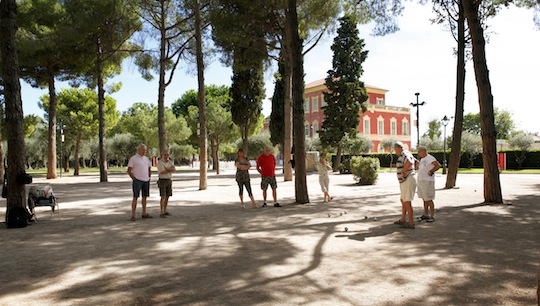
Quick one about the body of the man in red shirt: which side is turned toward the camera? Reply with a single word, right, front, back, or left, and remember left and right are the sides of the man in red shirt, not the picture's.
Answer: front

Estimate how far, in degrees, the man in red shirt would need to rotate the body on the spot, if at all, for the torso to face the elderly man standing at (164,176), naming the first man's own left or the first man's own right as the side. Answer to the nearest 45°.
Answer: approximately 45° to the first man's own right

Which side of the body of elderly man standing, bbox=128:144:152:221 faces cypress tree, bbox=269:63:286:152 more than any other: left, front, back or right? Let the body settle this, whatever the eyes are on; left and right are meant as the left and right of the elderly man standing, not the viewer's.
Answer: left

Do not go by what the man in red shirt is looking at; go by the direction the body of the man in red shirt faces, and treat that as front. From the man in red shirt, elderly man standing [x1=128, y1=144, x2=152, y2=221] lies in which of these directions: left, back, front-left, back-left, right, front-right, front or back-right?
front-right

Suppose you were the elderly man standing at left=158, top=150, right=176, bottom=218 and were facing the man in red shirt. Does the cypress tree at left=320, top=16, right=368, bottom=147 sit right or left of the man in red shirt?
left

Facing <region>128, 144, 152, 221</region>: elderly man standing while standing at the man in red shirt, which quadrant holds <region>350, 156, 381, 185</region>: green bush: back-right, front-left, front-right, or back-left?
back-right

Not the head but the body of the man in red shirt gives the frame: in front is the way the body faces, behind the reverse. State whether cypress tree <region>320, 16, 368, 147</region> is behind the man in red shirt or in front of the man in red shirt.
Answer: behind

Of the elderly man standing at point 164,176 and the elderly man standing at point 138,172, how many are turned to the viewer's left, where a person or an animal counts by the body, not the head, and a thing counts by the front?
0

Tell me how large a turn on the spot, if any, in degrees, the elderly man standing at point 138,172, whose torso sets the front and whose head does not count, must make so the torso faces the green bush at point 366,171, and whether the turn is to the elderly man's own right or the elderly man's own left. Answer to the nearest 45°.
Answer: approximately 90° to the elderly man's own left

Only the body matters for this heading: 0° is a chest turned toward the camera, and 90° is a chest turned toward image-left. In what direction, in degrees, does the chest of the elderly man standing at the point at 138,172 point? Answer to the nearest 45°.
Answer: approximately 315°

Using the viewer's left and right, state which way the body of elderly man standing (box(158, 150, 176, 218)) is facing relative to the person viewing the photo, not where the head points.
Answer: facing the viewer and to the right of the viewer
